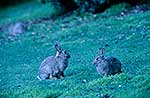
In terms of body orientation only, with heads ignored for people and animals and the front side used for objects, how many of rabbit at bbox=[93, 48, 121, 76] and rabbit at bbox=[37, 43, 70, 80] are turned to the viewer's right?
1

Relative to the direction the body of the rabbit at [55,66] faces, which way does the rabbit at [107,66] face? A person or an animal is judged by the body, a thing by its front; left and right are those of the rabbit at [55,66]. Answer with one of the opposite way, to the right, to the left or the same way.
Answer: the opposite way

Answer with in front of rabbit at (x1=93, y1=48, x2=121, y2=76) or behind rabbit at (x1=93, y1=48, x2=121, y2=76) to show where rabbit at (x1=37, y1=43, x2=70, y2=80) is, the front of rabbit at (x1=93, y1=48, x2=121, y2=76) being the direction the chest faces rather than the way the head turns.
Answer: in front

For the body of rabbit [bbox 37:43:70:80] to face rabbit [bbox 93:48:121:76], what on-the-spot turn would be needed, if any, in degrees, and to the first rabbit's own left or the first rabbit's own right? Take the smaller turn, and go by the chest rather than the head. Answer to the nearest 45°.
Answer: approximately 45° to the first rabbit's own right

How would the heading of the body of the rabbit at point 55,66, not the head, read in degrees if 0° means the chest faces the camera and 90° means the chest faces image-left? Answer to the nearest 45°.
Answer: approximately 270°

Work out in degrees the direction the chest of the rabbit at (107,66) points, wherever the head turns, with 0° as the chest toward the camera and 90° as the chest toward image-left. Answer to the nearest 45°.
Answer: approximately 90°
